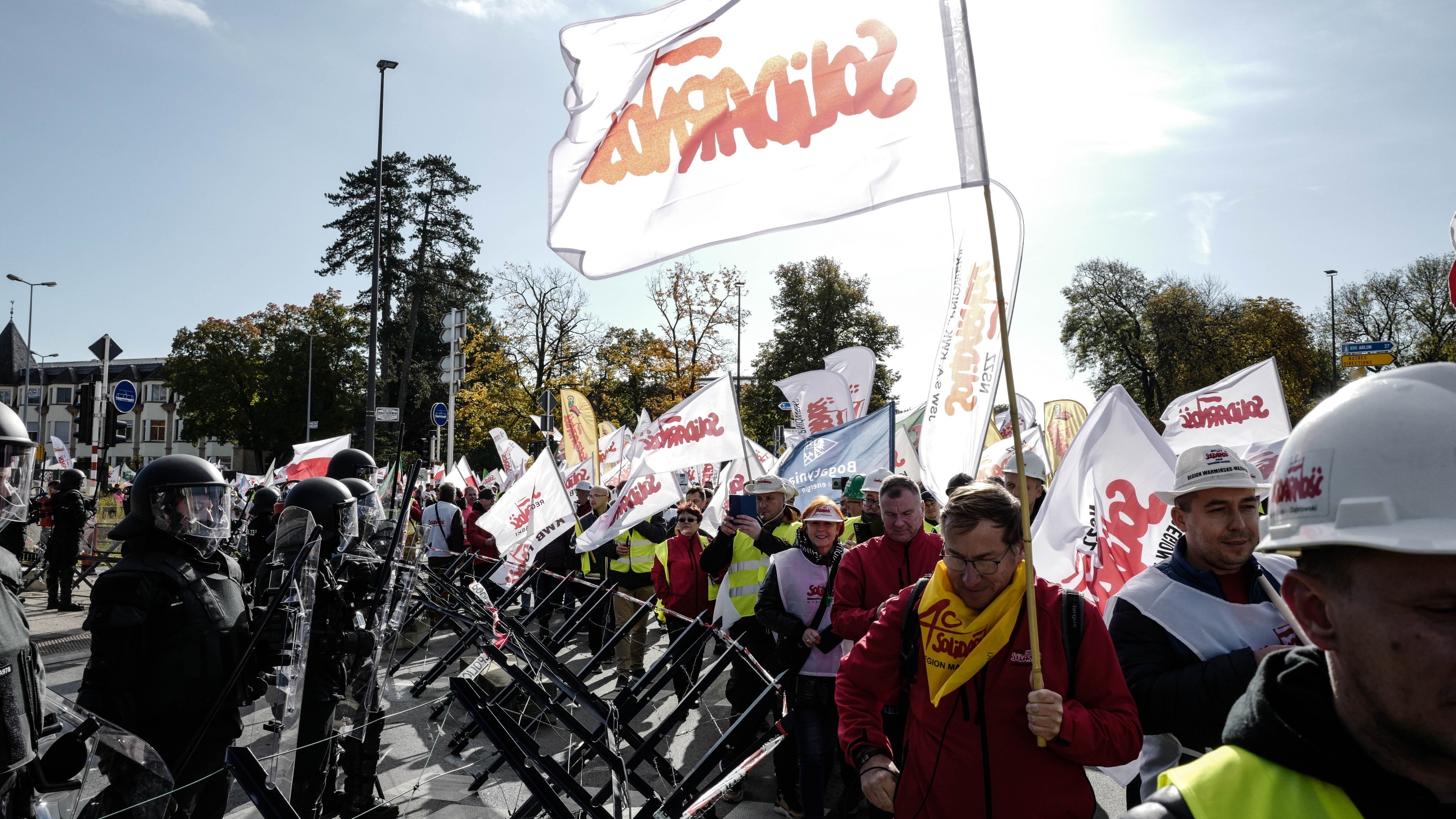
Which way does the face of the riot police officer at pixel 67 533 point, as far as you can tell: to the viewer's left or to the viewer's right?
to the viewer's right

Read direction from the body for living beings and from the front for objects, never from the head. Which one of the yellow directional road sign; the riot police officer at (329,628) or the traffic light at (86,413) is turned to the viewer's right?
the riot police officer

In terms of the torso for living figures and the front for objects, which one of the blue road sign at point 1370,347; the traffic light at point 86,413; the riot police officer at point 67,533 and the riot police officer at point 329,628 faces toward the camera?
the blue road sign

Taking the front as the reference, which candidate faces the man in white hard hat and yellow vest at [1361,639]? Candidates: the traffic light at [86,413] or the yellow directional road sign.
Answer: the yellow directional road sign

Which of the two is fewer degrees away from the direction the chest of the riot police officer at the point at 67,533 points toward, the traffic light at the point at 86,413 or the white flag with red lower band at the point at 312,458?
the white flag with red lower band

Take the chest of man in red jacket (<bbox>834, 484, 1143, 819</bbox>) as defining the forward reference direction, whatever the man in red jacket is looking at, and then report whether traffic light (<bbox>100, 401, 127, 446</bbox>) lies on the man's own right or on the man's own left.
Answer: on the man's own right

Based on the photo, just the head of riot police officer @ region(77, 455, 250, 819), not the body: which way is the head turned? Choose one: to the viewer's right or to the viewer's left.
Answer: to the viewer's right

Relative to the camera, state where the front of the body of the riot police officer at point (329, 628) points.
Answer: to the viewer's right

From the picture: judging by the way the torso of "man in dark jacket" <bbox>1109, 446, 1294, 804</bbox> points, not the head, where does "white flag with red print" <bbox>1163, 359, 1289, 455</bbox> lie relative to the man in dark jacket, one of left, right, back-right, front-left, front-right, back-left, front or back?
back-left
